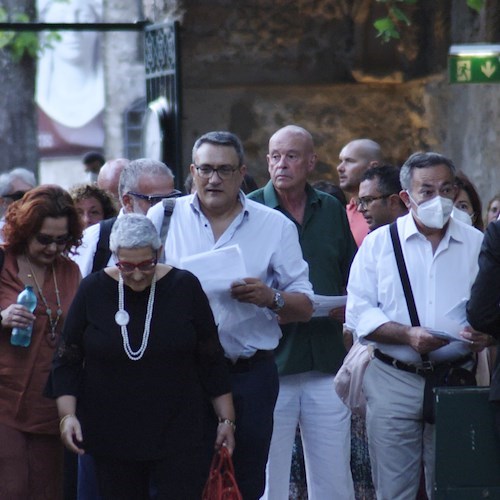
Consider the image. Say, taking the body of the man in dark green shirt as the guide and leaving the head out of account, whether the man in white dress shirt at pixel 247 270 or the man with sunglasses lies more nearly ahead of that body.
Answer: the man in white dress shirt

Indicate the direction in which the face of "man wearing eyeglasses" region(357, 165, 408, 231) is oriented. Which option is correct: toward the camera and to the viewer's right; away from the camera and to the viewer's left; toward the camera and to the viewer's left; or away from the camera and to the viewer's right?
toward the camera and to the viewer's left

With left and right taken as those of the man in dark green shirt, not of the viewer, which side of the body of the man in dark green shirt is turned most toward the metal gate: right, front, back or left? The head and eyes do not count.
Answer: back

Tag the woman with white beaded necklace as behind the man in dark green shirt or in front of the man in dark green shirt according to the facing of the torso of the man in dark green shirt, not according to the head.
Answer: in front

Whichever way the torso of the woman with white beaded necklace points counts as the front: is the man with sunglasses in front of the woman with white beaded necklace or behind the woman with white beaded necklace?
behind

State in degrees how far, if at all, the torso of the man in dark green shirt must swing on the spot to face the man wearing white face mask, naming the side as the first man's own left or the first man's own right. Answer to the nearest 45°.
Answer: approximately 45° to the first man's own left
